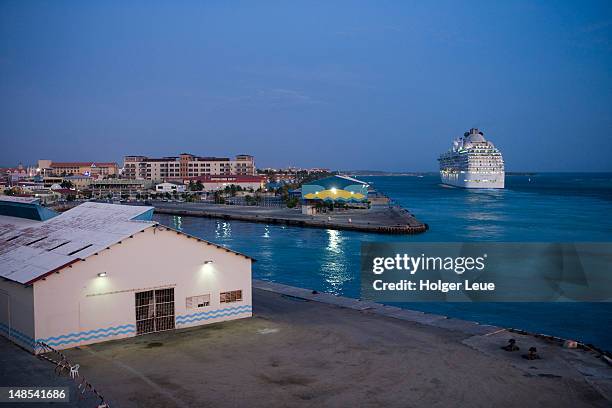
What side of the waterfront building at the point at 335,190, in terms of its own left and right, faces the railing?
front

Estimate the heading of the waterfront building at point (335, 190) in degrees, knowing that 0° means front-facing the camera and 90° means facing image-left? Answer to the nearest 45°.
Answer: approximately 0°

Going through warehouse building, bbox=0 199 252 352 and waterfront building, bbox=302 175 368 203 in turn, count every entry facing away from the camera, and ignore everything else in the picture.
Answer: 0

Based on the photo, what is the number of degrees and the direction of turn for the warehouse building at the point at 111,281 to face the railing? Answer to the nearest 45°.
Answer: approximately 45° to its right

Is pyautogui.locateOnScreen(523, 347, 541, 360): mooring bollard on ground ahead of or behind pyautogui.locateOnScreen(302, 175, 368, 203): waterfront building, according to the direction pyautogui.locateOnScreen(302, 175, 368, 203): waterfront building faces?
ahead

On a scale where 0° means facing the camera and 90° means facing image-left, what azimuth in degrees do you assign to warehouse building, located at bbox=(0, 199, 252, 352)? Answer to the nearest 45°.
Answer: approximately 315°
